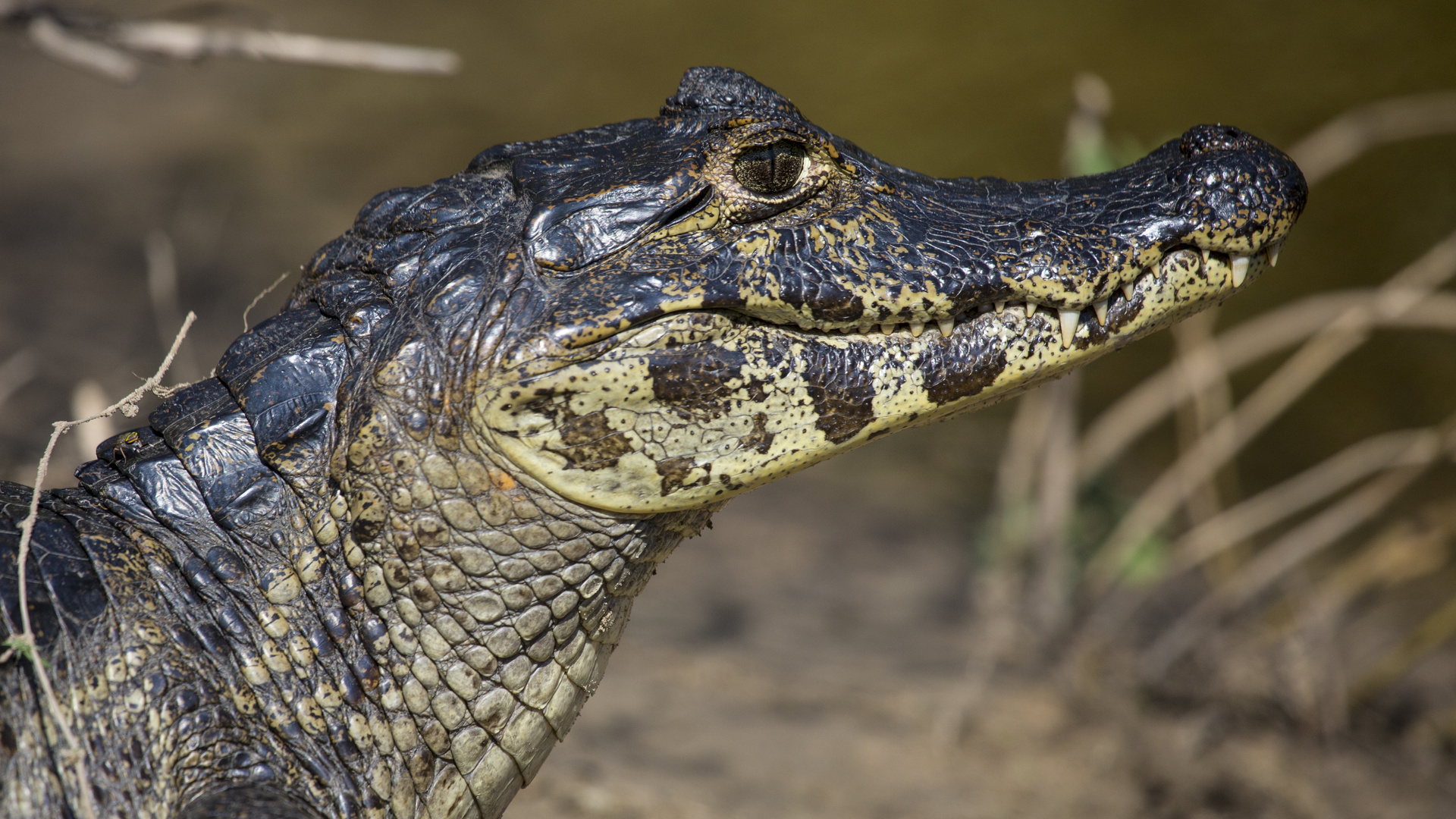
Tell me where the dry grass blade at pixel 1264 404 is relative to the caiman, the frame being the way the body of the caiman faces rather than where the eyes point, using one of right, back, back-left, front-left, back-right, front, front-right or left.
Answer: front-left

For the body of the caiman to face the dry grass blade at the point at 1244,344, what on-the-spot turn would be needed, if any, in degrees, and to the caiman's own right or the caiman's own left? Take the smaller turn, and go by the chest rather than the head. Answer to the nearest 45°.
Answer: approximately 45° to the caiman's own left

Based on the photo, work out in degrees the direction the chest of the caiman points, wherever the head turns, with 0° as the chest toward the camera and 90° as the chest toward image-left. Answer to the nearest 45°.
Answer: approximately 270°

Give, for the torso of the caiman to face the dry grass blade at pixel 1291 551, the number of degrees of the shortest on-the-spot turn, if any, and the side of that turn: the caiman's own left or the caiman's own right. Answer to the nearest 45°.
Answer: approximately 45° to the caiman's own left

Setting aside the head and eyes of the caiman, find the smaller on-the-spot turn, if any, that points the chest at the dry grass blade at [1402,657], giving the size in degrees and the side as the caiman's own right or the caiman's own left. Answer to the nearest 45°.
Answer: approximately 45° to the caiman's own left

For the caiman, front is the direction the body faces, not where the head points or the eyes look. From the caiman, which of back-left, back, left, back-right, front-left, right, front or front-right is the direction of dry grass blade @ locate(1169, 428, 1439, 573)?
front-left
